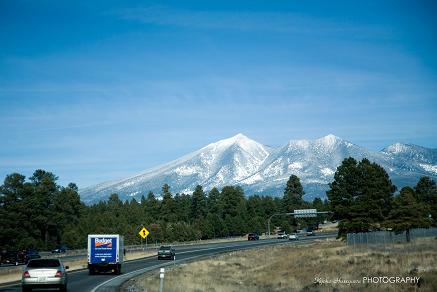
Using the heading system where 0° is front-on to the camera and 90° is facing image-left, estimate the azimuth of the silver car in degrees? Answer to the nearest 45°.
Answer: approximately 180°
